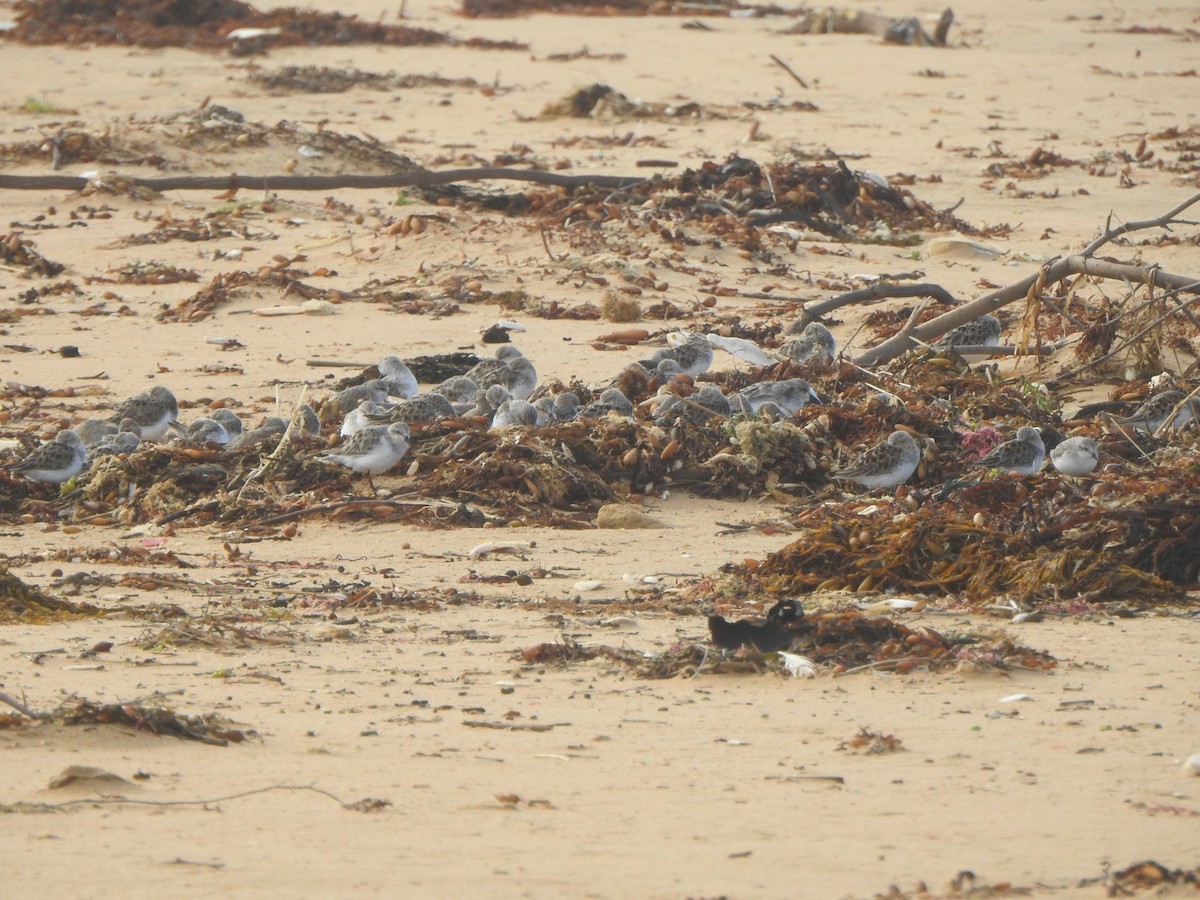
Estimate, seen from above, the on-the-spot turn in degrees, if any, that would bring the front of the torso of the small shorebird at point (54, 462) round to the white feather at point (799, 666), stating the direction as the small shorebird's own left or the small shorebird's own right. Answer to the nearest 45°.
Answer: approximately 45° to the small shorebird's own right

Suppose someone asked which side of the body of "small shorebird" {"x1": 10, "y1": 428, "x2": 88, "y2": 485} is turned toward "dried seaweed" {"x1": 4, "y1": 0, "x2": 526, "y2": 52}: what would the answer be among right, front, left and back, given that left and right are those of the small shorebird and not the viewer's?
left

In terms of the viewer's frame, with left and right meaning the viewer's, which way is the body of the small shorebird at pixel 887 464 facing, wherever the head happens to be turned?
facing to the right of the viewer

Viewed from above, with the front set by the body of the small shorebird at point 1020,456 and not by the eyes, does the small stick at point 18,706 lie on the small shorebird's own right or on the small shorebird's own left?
on the small shorebird's own right

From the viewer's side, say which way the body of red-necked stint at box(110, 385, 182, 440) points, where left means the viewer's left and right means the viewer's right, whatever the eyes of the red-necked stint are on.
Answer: facing to the right of the viewer

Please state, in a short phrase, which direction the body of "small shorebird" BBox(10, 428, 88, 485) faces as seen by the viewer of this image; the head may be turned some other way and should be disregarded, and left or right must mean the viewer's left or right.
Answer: facing to the right of the viewer

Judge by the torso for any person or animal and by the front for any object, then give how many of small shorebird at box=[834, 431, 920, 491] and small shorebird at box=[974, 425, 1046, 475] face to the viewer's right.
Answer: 2

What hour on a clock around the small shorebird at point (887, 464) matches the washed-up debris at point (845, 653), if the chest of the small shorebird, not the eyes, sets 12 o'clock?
The washed-up debris is roughly at 3 o'clock from the small shorebird.

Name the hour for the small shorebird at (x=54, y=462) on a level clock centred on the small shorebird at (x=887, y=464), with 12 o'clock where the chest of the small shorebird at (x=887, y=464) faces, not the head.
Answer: the small shorebird at (x=54, y=462) is roughly at 6 o'clock from the small shorebird at (x=887, y=464).

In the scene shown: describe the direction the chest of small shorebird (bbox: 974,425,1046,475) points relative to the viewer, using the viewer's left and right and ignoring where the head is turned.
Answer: facing to the right of the viewer
